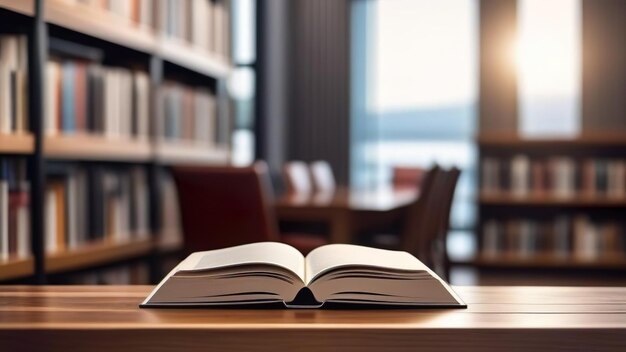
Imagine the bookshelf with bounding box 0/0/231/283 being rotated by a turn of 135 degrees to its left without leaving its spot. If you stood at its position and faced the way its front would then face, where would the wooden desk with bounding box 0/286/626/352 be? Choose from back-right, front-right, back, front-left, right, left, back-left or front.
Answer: back

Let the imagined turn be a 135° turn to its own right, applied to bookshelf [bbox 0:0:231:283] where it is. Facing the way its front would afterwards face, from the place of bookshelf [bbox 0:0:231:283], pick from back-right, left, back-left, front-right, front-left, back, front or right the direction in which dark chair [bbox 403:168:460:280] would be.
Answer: back

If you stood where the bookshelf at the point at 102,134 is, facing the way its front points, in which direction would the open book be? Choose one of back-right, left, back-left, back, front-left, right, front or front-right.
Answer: front-right

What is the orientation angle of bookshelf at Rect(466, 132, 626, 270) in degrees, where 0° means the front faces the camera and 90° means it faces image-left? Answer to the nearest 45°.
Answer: approximately 0°

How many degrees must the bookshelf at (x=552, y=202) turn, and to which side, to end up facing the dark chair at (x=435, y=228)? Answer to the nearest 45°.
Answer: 0° — it already faces it

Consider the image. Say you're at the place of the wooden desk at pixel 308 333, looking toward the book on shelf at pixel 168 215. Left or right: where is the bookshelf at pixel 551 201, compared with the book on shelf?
right

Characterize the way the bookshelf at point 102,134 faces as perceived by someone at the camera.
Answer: facing the viewer and to the right of the viewer

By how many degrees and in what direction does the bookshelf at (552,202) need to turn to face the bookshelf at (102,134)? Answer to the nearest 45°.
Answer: approximately 45° to its right

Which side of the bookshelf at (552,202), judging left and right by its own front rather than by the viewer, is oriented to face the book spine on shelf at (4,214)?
front

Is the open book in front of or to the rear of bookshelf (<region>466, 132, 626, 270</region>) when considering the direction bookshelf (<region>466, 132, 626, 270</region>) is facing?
in front

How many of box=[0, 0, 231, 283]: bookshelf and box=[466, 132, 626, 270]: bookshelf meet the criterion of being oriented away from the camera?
0

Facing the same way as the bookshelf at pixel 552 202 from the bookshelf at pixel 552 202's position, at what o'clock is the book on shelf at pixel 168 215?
The book on shelf is roughly at 1 o'clock from the bookshelf.

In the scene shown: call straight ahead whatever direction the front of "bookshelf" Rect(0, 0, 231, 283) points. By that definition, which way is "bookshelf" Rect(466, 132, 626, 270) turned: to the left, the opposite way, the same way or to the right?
to the right
